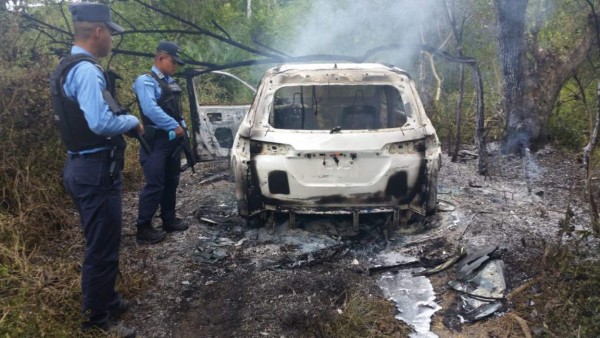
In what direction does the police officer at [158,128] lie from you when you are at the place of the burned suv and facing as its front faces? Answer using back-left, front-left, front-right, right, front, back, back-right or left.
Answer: left

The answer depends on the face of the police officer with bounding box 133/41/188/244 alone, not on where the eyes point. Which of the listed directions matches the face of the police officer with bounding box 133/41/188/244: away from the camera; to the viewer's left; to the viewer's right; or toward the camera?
to the viewer's right

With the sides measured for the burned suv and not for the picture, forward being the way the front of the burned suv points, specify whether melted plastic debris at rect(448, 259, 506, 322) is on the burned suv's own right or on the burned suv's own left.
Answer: on the burned suv's own right

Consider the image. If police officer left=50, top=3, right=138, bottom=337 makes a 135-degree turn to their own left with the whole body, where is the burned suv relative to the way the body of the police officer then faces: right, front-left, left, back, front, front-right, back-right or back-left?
back-right

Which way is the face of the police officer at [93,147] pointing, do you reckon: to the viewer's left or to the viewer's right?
to the viewer's right

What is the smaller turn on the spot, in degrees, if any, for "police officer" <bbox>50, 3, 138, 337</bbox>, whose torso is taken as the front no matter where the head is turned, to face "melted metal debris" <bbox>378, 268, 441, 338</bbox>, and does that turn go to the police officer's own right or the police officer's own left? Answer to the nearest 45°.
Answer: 0° — they already face it

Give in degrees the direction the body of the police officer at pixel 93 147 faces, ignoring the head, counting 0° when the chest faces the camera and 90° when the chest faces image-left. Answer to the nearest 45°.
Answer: approximately 270°

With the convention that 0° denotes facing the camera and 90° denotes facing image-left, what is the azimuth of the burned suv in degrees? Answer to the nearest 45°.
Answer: approximately 180°
